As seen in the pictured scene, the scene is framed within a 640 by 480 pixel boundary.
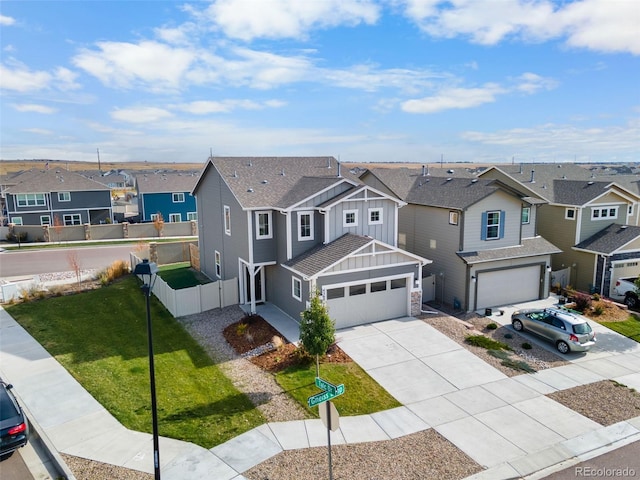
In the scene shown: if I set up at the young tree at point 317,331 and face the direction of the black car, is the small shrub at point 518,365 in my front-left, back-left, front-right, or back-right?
back-left

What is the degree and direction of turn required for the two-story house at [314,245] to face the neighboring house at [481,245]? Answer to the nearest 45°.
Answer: approximately 45° to its left

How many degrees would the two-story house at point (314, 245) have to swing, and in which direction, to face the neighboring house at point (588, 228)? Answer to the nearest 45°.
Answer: approximately 45° to its left

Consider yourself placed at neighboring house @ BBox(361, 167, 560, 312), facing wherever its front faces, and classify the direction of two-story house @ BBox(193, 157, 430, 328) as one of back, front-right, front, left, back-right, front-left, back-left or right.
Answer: right

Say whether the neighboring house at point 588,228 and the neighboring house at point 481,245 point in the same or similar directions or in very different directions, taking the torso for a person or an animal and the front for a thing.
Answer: same or similar directions

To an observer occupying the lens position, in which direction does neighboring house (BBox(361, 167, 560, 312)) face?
facing the viewer and to the right of the viewer

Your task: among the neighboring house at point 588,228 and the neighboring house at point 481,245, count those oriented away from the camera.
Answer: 0

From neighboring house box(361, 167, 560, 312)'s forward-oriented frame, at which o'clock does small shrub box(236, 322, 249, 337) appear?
The small shrub is roughly at 3 o'clock from the neighboring house.

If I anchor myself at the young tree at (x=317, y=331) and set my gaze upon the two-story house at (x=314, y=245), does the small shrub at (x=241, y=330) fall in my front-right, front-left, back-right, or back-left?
front-left

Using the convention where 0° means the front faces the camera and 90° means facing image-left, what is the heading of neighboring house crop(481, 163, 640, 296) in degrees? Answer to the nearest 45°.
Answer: approximately 315°

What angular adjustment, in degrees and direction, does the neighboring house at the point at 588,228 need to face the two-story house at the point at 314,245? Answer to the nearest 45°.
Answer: approximately 90° to its right

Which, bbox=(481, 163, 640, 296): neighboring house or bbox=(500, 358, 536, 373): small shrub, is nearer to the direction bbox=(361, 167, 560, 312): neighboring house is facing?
the small shrub

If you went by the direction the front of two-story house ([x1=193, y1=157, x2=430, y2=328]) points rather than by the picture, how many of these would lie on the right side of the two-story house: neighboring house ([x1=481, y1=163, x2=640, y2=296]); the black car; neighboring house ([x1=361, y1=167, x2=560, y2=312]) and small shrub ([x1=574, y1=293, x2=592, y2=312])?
1

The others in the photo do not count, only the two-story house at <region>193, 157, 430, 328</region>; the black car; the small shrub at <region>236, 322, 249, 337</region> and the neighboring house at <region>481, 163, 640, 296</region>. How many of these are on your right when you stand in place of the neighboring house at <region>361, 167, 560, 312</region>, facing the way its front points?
3

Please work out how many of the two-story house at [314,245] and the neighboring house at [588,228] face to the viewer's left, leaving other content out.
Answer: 0

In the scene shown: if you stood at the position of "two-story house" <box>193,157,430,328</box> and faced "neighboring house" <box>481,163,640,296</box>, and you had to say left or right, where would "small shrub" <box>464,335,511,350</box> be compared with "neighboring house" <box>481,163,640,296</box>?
right

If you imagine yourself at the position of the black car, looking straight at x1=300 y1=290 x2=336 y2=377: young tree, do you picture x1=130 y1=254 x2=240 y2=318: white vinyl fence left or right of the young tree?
left
